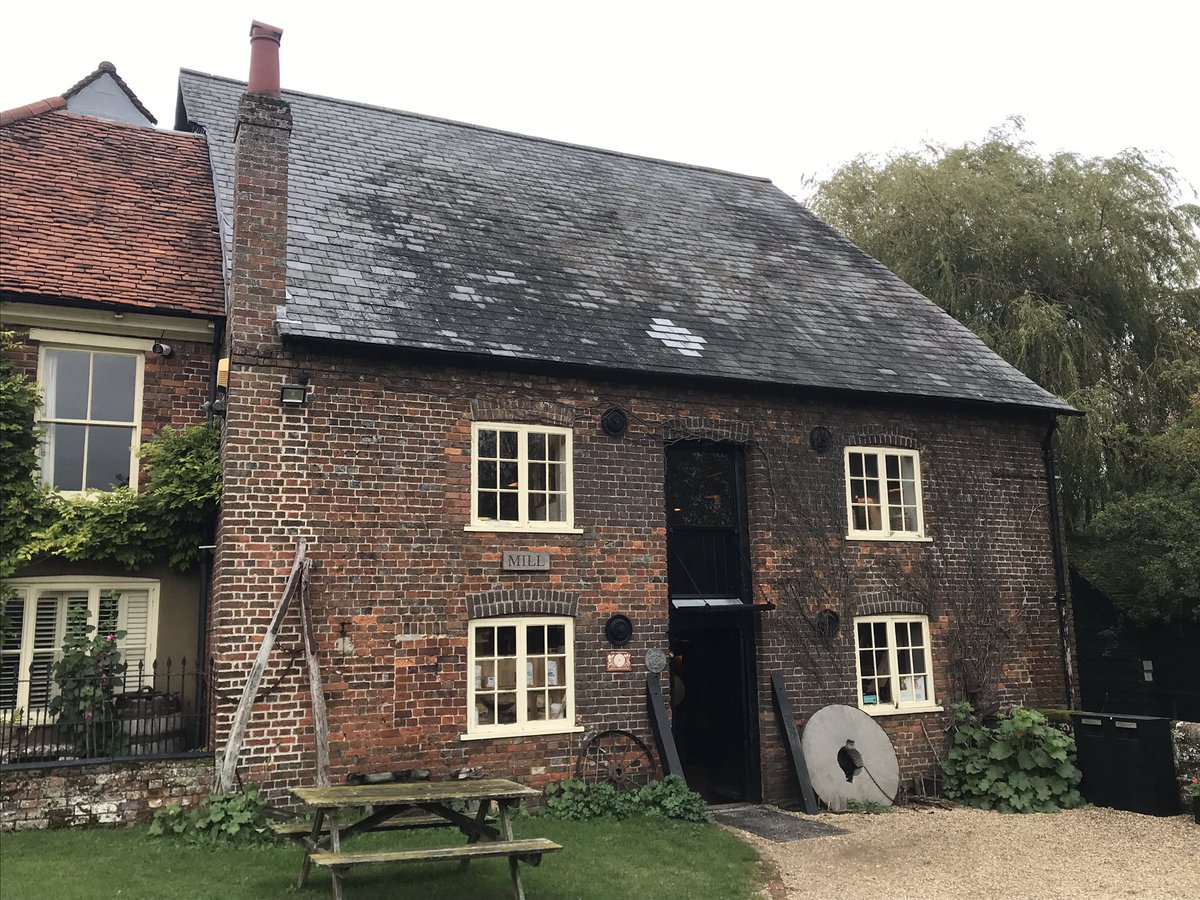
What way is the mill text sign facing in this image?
toward the camera

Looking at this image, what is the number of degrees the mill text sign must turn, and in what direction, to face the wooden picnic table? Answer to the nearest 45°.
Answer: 0° — it already faces it

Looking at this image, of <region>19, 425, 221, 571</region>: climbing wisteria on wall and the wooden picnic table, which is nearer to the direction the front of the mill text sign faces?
the wooden picnic table

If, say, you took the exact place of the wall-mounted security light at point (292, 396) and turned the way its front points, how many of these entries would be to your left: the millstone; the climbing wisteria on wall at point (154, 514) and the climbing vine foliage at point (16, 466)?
1

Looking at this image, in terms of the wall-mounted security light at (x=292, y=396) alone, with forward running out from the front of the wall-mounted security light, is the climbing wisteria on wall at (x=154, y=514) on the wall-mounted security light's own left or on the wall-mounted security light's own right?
on the wall-mounted security light's own right

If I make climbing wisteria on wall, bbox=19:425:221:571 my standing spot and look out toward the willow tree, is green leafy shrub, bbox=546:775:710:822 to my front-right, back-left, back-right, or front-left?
front-right

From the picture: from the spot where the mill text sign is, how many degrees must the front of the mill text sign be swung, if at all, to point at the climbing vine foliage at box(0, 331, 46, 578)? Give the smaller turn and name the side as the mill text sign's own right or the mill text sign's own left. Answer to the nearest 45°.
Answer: approximately 90° to the mill text sign's own right

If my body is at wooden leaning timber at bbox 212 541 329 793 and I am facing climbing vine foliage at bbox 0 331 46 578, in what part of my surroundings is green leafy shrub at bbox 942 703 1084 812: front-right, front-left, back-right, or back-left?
back-right

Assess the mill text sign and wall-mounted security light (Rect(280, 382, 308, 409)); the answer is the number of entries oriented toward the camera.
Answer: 2

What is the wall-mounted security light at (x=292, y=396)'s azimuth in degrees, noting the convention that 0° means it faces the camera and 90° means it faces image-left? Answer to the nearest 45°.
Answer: approximately 0°

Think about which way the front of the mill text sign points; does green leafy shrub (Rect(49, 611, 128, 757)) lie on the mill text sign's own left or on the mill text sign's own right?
on the mill text sign's own right

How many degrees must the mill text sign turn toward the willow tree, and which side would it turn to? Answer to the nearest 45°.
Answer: approximately 135° to its left

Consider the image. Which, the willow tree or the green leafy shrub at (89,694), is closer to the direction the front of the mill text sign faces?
the green leafy shrub
